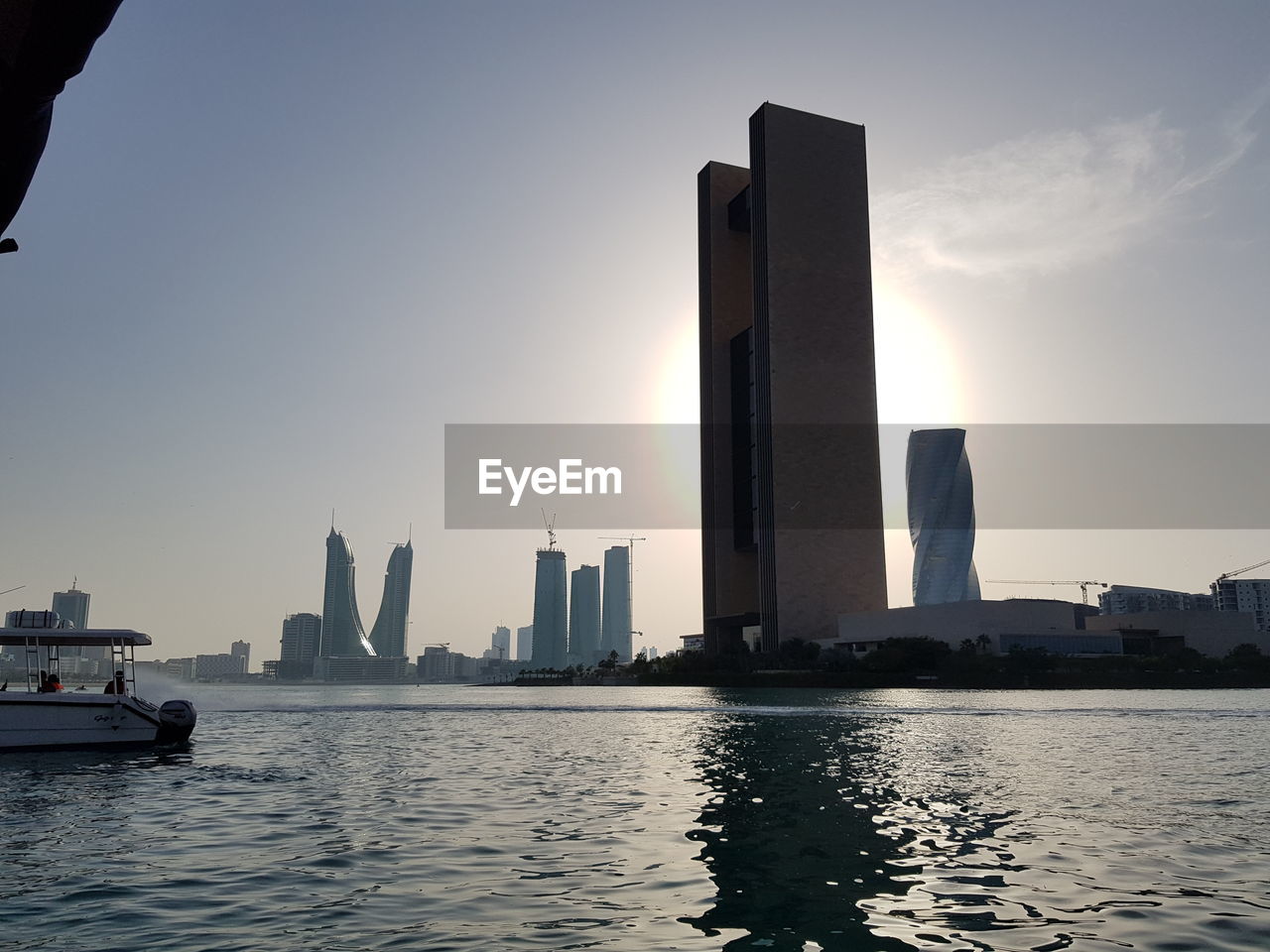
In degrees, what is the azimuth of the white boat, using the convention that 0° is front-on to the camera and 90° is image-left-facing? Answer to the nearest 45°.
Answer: approximately 90°
